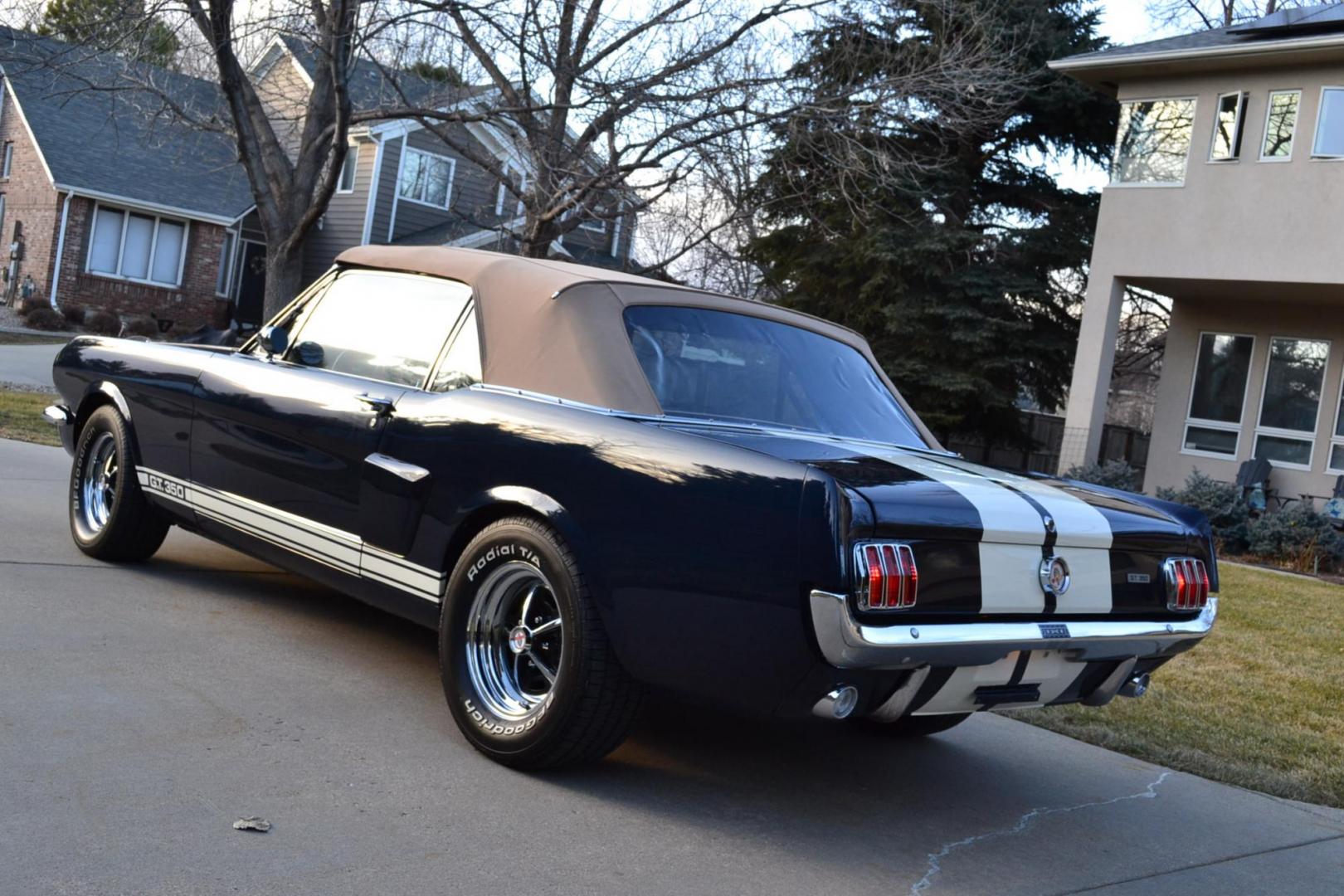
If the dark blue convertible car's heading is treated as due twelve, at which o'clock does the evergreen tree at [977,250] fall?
The evergreen tree is roughly at 2 o'clock from the dark blue convertible car.

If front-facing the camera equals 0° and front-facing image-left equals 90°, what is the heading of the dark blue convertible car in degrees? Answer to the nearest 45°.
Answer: approximately 135°

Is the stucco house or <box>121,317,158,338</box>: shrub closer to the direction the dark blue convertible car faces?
the shrub

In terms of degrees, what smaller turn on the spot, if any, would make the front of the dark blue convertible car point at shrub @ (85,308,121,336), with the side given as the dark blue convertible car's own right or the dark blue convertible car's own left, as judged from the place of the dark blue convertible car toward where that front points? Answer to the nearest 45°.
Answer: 0° — it already faces it

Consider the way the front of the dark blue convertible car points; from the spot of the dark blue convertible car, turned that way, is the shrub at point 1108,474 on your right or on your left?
on your right

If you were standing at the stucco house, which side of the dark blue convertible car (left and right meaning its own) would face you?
right

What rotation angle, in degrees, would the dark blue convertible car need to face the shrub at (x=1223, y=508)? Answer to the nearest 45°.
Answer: approximately 90° to its right

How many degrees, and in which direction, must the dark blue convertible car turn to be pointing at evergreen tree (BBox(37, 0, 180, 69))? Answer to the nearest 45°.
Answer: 0° — it already faces it
